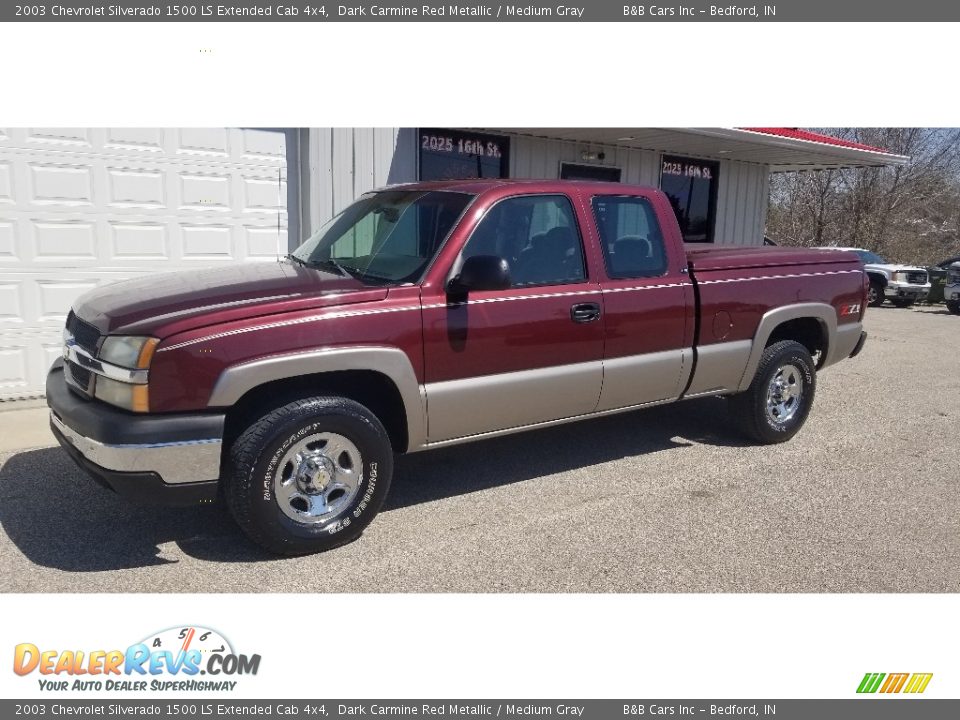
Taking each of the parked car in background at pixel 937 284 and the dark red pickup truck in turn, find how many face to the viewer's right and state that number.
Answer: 0

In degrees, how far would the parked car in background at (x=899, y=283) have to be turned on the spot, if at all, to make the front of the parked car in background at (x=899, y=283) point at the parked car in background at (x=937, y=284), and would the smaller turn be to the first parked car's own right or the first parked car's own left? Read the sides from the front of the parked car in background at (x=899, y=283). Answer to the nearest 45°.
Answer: approximately 90° to the first parked car's own left

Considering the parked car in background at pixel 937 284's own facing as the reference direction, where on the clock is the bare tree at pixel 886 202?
The bare tree is roughly at 6 o'clock from the parked car in background.

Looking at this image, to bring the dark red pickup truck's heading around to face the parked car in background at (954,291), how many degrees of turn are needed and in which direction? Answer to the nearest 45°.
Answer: approximately 180°

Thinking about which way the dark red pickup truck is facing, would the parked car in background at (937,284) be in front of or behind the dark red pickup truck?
behind

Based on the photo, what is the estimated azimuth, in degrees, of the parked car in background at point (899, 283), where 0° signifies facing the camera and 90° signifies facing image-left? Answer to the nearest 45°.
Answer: approximately 315°

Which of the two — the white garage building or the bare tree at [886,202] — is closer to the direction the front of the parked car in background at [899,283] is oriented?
the white garage building

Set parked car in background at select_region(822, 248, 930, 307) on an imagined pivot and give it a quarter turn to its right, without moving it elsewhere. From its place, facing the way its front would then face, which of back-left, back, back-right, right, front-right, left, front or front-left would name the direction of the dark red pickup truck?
front-left

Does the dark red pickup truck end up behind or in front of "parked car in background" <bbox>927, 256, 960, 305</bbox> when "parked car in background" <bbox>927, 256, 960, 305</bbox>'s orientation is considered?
in front

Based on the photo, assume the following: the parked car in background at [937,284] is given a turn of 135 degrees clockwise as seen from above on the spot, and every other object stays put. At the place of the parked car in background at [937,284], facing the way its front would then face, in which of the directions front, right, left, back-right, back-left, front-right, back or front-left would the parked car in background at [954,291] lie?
back
